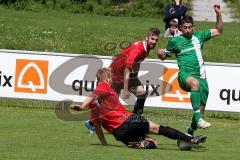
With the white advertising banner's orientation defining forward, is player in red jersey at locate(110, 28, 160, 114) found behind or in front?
in front

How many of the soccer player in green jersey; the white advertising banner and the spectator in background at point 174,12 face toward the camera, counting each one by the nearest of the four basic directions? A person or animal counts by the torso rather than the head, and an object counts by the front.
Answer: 3

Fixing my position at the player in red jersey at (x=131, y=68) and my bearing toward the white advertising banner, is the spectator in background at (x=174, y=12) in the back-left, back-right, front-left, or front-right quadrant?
front-right

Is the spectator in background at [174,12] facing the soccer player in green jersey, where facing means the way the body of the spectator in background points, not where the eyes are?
yes

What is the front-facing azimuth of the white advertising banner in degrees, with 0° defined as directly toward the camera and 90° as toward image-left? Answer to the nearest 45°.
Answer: approximately 0°

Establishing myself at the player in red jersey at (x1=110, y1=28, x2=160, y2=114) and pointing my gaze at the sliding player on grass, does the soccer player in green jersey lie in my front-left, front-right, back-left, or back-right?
front-left

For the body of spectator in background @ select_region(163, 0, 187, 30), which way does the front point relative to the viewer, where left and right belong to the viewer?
facing the viewer

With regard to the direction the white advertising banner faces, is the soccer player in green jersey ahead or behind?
ahead

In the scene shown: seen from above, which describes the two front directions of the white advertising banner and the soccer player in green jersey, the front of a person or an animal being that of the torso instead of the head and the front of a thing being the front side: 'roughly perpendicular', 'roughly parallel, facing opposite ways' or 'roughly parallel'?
roughly parallel

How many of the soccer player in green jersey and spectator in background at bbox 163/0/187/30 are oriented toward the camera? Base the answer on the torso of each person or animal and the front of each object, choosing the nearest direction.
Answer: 2

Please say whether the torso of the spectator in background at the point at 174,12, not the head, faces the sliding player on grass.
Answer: yes
